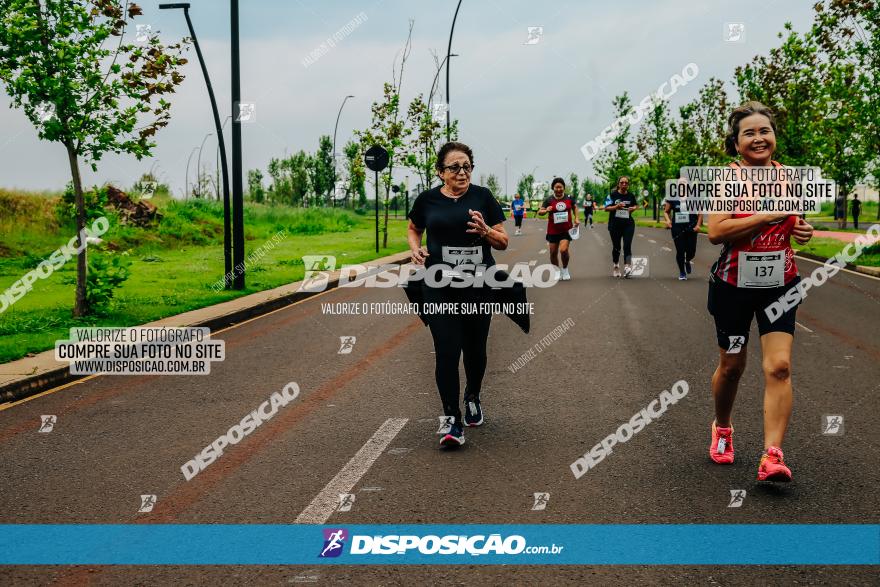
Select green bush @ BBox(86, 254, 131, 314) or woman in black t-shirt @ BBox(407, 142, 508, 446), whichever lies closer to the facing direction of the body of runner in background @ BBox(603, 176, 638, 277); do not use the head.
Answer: the woman in black t-shirt

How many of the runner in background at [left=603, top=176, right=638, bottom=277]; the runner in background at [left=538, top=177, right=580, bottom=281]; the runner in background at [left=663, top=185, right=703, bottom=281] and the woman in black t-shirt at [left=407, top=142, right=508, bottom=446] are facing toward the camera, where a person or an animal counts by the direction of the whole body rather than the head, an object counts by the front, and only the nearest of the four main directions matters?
4

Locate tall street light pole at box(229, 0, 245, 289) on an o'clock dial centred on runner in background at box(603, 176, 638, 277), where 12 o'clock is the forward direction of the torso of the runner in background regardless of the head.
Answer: The tall street light pole is roughly at 2 o'clock from the runner in background.

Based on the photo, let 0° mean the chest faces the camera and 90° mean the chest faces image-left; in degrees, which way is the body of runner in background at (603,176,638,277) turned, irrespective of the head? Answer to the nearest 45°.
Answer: approximately 0°

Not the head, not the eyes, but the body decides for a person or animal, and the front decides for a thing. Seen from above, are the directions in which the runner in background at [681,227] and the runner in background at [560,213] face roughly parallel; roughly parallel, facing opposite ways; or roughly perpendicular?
roughly parallel

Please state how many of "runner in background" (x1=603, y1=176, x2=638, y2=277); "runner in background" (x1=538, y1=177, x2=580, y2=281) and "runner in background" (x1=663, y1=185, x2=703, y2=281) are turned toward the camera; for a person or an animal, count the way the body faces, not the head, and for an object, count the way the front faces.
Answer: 3

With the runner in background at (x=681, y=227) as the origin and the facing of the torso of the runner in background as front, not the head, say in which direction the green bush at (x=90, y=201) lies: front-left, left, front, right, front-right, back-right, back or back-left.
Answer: front-right

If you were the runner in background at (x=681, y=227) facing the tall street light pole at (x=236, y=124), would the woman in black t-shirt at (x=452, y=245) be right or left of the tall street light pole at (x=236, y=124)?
left

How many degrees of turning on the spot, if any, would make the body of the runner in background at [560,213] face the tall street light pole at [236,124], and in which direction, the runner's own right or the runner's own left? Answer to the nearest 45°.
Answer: approximately 90° to the runner's own right

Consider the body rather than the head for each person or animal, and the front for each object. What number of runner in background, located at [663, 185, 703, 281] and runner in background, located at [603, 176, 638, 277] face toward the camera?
2

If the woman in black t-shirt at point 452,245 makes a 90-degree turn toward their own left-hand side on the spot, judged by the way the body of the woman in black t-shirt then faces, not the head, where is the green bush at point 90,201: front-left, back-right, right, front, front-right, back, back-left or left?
back-left

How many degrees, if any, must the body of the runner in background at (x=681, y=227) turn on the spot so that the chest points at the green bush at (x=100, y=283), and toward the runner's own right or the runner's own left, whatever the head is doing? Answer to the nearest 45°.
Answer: approximately 45° to the runner's own right

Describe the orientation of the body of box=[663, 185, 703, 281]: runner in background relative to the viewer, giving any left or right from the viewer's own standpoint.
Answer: facing the viewer

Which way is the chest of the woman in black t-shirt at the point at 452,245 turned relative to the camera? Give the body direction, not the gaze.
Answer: toward the camera

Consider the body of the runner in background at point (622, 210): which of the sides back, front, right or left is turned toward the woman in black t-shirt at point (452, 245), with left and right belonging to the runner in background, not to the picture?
front

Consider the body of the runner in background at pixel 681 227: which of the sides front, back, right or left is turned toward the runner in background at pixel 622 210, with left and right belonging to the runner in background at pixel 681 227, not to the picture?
right
